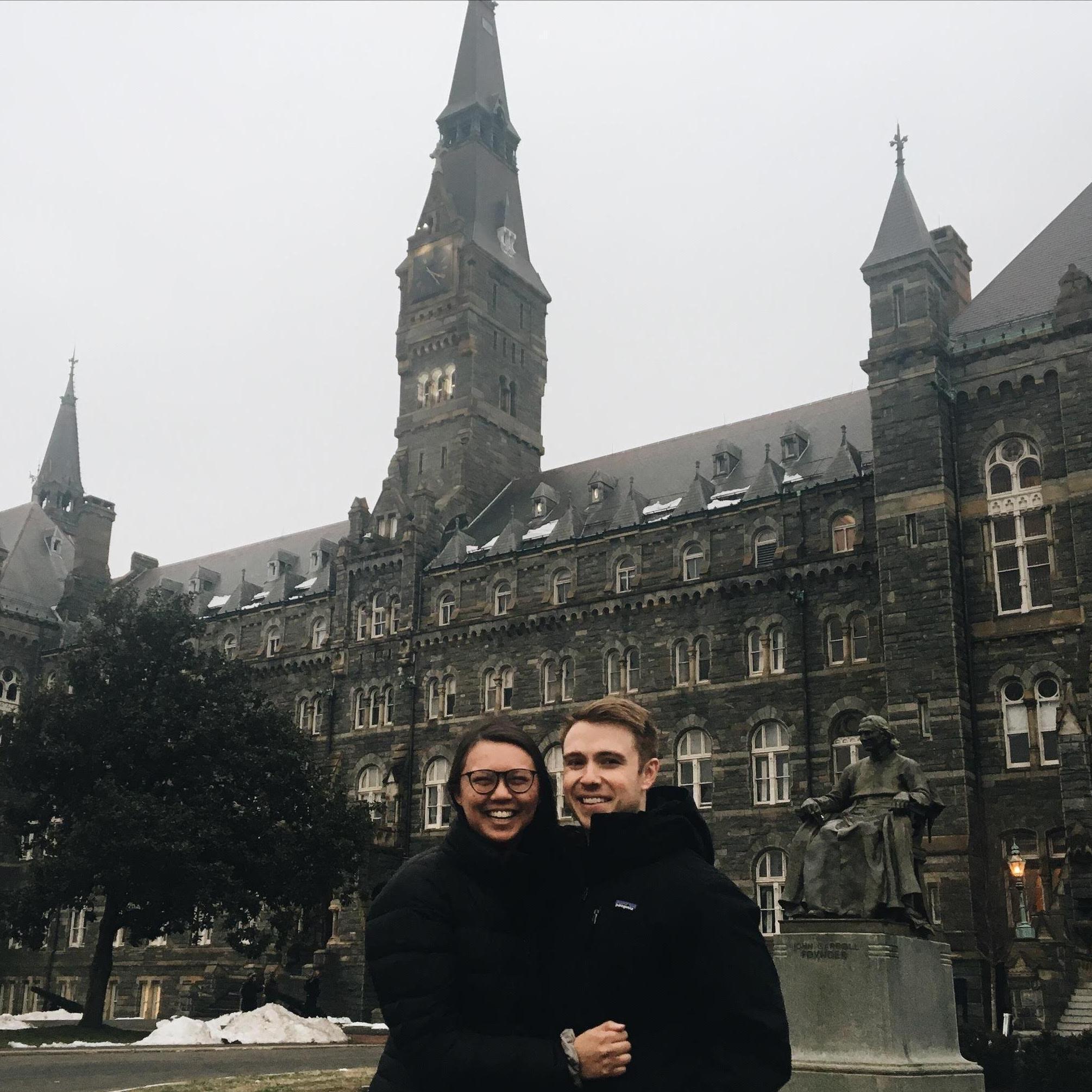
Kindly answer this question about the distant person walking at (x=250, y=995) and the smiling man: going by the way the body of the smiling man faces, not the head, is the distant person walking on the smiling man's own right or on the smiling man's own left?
on the smiling man's own right

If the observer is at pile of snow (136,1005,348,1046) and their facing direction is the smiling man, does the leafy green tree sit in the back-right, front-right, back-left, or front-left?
back-right

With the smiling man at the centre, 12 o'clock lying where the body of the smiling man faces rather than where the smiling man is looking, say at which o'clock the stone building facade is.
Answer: The stone building facade is roughly at 5 o'clock from the smiling man.

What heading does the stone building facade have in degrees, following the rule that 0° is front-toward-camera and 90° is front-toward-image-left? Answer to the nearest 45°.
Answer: approximately 45°

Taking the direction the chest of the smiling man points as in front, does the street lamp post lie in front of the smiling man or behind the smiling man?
behind

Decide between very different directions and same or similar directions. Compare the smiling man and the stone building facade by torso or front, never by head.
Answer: same or similar directions

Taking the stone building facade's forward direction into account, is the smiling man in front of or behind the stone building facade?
in front

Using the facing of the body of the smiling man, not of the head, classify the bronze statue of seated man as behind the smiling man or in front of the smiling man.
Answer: behind

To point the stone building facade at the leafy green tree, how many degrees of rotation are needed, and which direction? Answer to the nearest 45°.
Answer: approximately 45° to its right

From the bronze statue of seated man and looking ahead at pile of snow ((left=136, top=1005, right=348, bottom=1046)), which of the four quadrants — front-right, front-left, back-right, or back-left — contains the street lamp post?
front-right

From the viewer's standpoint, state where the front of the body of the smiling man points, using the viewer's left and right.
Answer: facing the viewer and to the left of the viewer

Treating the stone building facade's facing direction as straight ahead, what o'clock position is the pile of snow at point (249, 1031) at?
The pile of snow is roughly at 1 o'clock from the stone building facade.

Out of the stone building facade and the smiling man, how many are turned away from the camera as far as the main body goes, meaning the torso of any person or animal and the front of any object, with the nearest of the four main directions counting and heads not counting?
0

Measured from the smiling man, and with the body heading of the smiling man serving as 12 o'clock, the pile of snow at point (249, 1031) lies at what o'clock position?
The pile of snow is roughly at 4 o'clock from the smiling man.

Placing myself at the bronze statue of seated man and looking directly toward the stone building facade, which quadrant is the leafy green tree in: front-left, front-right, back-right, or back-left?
front-left
